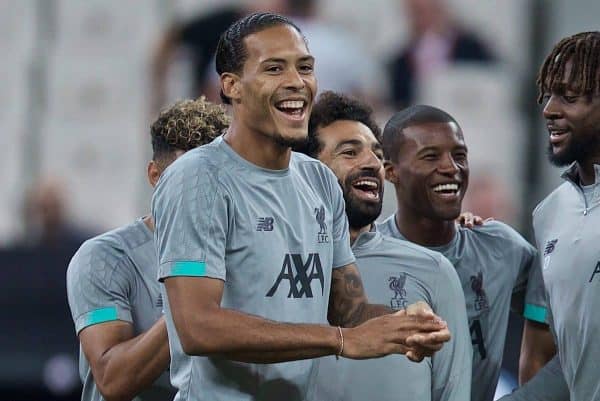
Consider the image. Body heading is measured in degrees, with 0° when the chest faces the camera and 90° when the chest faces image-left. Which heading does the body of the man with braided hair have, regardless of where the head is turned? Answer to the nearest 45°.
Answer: approximately 45°

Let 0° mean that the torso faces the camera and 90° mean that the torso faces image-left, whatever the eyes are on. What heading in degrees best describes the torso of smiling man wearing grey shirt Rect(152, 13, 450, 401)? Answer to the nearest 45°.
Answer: approximately 315°

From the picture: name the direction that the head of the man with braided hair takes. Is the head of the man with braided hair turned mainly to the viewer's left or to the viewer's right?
to the viewer's left

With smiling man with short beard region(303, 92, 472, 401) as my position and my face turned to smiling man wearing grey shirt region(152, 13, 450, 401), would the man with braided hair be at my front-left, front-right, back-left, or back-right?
back-left

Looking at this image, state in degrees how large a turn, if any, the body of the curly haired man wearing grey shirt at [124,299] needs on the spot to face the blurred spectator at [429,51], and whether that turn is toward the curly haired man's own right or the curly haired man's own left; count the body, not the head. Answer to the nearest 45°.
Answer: approximately 90° to the curly haired man's own left

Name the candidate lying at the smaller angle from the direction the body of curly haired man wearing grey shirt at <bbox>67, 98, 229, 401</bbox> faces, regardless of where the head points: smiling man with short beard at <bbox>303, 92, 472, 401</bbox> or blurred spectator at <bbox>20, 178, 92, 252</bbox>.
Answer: the smiling man with short beard

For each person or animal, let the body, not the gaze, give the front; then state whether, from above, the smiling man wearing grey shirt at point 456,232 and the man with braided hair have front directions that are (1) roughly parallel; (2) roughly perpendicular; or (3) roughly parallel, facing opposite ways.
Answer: roughly perpendicular

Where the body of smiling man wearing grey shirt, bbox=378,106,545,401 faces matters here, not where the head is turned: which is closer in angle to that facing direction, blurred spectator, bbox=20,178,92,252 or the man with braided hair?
the man with braided hair

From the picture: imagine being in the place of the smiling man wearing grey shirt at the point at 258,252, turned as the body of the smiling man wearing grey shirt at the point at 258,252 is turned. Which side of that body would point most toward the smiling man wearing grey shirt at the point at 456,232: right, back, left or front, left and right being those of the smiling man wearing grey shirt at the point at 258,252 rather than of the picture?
left

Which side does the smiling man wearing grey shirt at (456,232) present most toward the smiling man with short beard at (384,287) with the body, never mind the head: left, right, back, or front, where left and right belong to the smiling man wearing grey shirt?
right

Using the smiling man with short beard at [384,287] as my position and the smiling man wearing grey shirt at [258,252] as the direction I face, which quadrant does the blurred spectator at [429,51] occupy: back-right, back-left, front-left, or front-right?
back-right

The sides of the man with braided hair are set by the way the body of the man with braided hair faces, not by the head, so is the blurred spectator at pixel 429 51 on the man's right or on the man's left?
on the man's right

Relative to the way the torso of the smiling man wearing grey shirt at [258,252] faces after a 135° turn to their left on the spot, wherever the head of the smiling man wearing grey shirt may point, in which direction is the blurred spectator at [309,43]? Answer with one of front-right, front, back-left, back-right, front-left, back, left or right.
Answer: front
